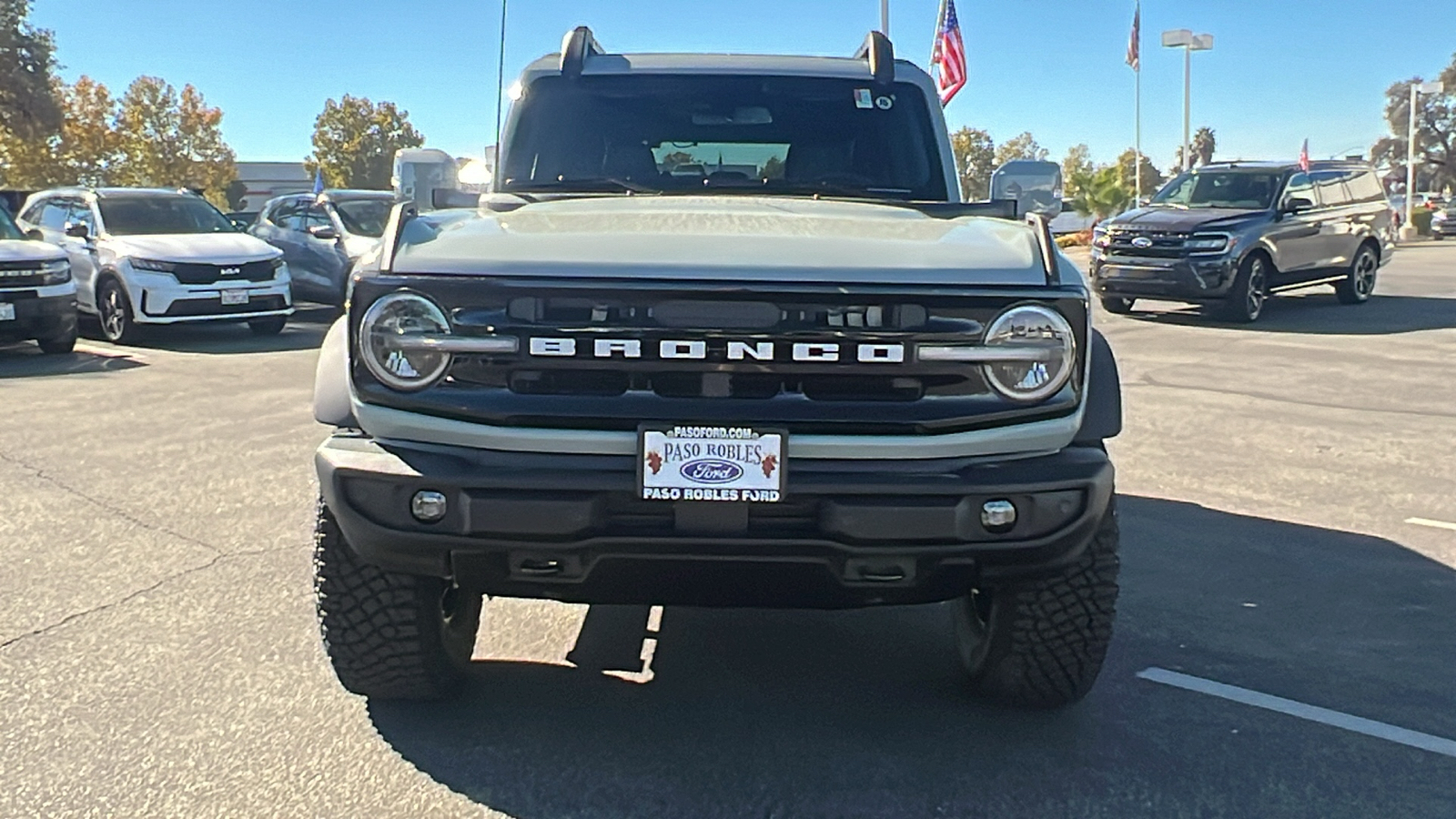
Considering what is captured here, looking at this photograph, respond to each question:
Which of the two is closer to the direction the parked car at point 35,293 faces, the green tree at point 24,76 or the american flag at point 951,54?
the american flag

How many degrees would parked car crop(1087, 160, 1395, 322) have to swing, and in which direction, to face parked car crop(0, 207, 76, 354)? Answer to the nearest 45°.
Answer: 0° — it already faces it

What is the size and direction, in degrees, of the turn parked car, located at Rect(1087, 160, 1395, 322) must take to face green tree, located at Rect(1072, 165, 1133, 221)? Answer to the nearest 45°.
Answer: approximately 135° to its right

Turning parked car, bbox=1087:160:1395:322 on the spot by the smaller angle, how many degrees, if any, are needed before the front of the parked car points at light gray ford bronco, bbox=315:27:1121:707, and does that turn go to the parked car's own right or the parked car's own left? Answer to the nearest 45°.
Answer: approximately 45° to the parked car's own left

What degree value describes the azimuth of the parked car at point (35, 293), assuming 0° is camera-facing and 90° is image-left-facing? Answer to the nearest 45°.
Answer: approximately 315°

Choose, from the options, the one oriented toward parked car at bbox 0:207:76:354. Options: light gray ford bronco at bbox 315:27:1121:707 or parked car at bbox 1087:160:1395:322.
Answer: parked car at bbox 1087:160:1395:322

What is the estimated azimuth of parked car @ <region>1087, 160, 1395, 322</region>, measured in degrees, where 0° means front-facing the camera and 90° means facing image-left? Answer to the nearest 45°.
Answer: approximately 45°

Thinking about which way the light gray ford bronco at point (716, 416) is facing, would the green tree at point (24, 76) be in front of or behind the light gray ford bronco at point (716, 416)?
behind
